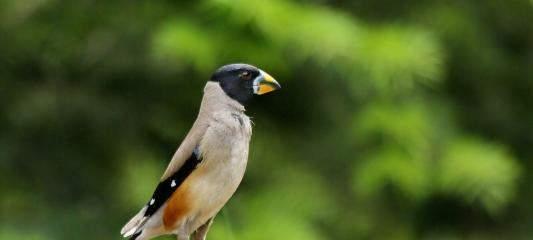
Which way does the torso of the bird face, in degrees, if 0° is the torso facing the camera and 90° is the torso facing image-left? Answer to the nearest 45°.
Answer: approximately 270°
